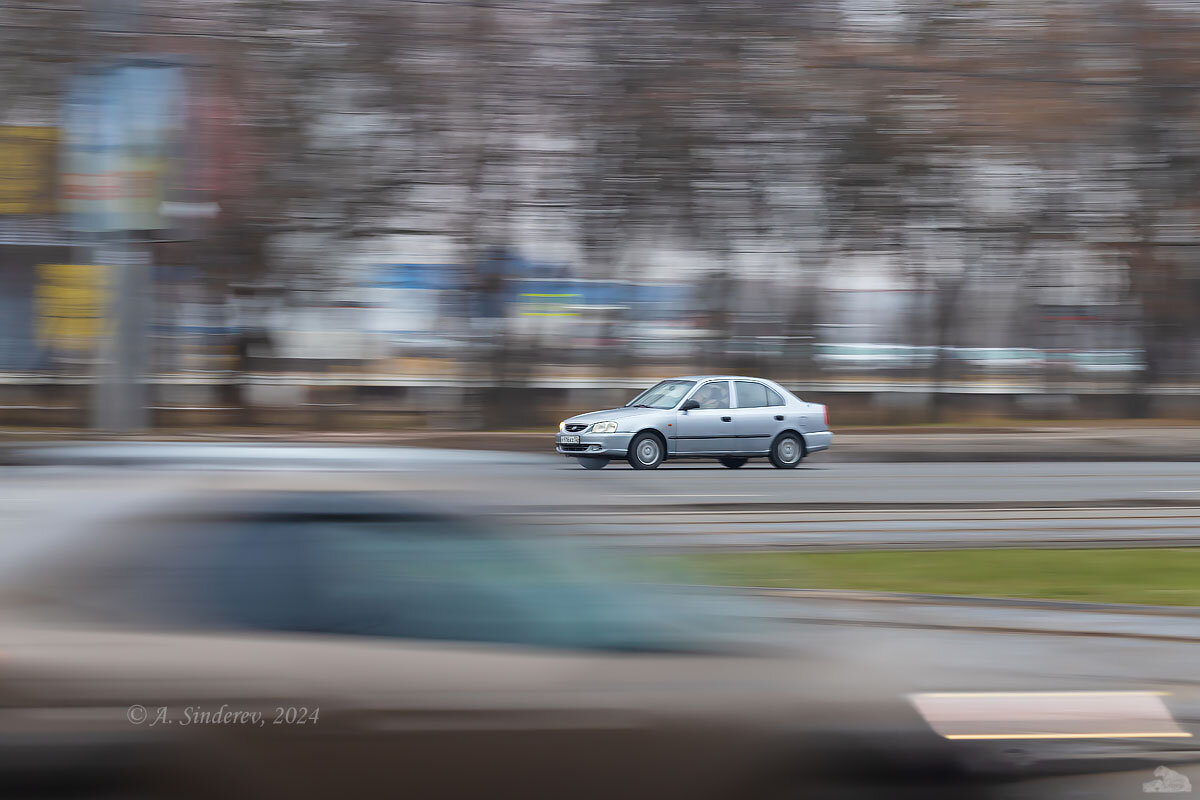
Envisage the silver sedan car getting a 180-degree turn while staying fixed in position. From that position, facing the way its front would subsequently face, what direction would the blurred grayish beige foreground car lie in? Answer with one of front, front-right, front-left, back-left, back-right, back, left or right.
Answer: back-right

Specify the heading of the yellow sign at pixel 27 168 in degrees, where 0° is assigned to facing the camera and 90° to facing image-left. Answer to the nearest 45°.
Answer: approximately 0°

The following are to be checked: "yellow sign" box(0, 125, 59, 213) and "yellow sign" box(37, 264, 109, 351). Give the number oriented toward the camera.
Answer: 2

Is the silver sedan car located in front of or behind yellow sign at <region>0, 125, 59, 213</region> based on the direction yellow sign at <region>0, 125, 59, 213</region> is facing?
in front

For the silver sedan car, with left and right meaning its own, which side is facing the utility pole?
front

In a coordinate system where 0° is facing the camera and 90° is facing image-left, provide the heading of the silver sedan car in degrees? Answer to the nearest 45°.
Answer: approximately 45°

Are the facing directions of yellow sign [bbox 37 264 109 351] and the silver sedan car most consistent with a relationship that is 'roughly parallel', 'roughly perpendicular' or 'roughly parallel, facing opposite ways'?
roughly perpendicular

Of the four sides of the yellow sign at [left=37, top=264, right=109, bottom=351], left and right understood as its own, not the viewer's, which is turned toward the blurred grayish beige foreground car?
front

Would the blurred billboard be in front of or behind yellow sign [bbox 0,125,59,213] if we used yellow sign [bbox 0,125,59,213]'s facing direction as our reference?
in front

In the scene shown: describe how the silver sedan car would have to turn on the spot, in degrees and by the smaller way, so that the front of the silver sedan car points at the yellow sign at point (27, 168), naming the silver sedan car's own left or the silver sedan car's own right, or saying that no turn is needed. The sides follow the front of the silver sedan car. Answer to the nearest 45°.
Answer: approximately 45° to the silver sedan car's own right
